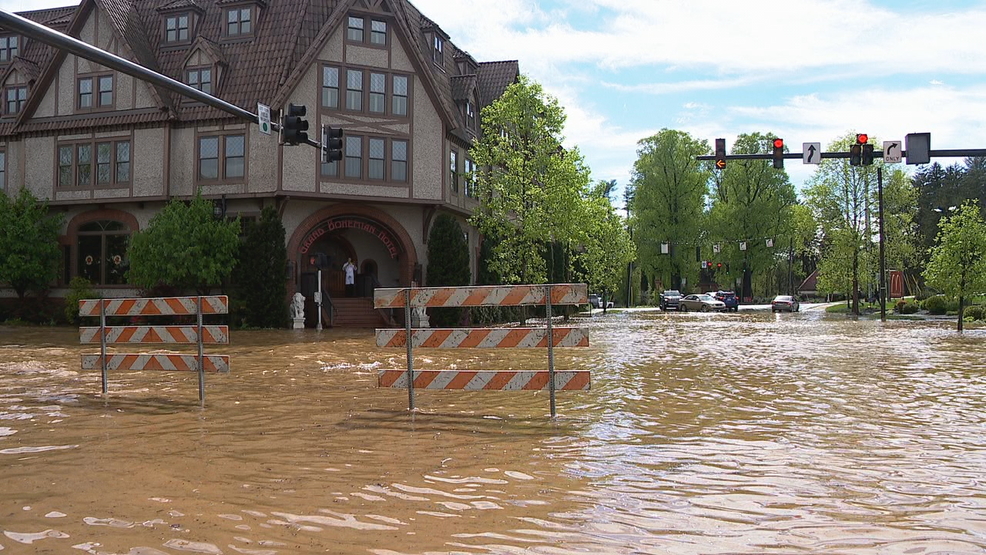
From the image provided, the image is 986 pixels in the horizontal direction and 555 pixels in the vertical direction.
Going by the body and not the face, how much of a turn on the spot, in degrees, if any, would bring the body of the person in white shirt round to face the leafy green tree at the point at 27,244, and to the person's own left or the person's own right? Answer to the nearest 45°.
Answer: approximately 90° to the person's own right

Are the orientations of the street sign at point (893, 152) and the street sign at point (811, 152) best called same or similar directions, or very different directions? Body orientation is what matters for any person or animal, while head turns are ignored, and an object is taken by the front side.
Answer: same or similar directions

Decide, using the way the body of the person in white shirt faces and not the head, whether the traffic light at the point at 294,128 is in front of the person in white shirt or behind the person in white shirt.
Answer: in front

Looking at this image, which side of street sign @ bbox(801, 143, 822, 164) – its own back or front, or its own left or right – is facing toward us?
front

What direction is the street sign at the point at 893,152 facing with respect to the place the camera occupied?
facing the viewer

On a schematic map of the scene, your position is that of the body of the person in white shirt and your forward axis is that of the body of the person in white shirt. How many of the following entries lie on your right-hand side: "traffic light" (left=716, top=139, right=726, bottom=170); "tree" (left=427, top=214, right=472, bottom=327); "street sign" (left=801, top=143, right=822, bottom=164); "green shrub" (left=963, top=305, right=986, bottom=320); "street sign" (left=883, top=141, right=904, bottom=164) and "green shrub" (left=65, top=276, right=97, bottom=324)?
1

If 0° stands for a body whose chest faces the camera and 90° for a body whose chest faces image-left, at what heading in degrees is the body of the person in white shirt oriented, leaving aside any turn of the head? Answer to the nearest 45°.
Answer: approximately 0°

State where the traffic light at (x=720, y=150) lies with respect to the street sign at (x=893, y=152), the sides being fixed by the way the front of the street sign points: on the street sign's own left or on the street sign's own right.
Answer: on the street sign's own right

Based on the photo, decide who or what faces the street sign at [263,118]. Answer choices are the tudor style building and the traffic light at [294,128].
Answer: the tudor style building

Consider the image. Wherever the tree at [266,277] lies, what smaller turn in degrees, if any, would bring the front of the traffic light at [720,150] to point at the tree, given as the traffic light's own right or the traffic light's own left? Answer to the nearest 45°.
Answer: approximately 90° to the traffic light's own right

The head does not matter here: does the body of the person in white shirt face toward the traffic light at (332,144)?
yes

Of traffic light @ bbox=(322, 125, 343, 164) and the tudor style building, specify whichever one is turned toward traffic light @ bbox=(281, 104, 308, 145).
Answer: the tudor style building
